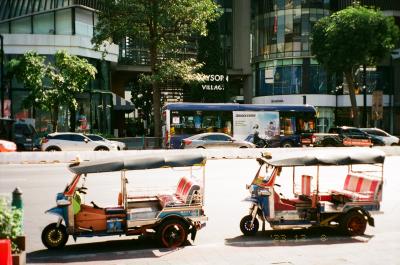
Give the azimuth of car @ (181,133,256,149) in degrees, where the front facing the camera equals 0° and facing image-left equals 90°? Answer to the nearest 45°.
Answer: approximately 270°

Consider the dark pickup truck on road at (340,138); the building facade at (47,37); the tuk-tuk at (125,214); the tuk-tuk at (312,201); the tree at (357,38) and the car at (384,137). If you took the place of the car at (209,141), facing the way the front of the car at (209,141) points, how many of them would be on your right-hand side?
2

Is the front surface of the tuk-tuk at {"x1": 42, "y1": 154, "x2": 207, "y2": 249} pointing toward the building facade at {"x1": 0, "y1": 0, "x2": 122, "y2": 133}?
no

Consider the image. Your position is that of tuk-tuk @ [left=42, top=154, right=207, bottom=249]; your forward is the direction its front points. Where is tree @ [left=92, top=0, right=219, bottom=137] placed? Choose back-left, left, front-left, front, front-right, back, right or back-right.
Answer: right

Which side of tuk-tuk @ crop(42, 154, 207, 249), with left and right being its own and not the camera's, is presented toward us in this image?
left

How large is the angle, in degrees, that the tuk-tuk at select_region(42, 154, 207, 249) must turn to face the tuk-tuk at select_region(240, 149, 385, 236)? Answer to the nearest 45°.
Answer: approximately 180°
